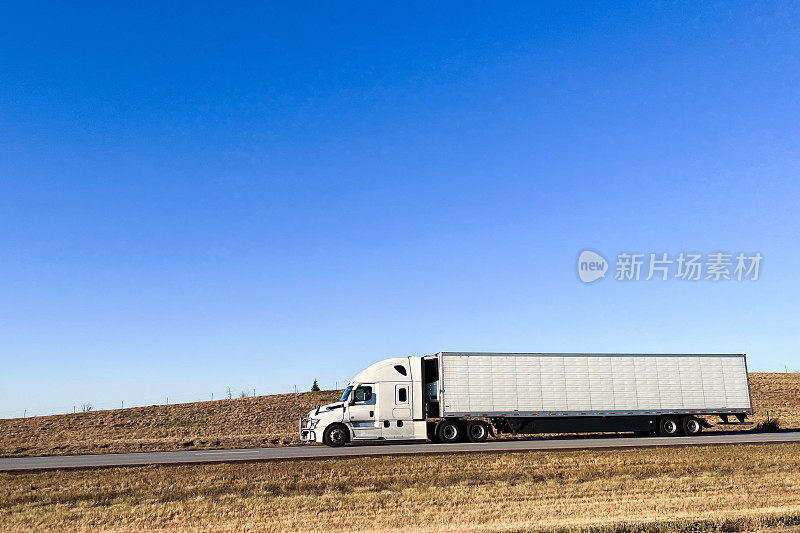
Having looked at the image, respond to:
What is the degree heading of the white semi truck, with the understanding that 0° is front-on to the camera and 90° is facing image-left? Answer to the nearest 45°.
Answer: approximately 90°
